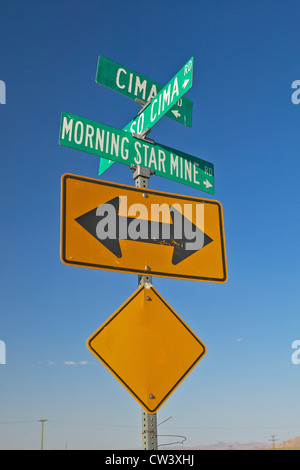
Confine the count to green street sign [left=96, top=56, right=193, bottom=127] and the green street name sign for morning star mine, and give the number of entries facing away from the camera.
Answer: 0

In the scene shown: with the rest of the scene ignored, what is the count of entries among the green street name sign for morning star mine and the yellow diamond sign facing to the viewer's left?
0

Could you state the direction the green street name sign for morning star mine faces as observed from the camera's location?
facing the viewer and to the right of the viewer

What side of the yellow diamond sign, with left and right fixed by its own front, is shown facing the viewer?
front
